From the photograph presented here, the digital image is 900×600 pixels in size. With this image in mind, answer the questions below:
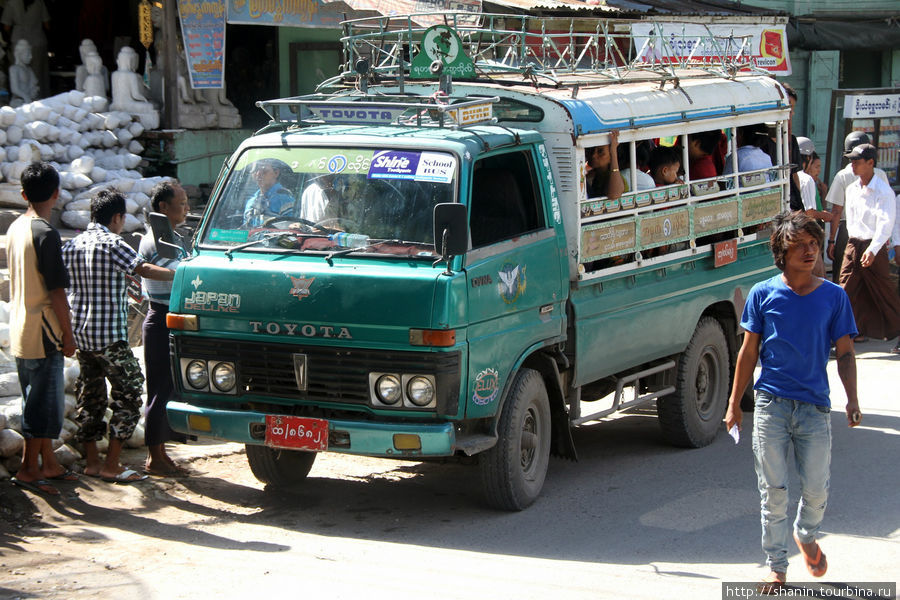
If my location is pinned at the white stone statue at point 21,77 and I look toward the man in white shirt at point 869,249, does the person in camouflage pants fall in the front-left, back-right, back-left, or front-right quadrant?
front-right

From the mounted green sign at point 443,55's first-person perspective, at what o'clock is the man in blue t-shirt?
The man in blue t-shirt is roughly at 11 o'clock from the mounted green sign.

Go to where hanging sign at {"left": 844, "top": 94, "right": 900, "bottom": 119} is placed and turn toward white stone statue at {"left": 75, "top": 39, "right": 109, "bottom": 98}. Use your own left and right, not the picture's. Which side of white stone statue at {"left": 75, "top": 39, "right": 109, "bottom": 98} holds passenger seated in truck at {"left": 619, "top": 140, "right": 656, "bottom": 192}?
left

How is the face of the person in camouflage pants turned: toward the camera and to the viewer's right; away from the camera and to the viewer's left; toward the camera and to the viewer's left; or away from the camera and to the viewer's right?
away from the camera and to the viewer's right

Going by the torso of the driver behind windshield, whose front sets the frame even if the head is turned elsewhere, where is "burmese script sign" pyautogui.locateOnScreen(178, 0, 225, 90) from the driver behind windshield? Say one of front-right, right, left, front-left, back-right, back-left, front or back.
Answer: back-right

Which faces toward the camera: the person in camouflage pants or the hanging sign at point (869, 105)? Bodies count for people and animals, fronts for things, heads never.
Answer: the hanging sign

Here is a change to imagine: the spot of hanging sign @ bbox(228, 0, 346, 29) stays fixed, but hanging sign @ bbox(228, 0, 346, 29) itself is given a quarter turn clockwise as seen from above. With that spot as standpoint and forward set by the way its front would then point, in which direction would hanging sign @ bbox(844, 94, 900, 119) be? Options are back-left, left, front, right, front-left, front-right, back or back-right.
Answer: back

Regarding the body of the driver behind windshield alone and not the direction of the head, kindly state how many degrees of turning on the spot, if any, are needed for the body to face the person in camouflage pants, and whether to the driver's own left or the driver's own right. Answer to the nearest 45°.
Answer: approximately 90° to the driver's own right

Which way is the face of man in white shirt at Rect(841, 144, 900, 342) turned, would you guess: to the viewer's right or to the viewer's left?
to the viewer's left

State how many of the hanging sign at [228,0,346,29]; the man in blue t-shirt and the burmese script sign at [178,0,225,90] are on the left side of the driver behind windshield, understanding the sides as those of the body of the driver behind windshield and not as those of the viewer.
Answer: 1

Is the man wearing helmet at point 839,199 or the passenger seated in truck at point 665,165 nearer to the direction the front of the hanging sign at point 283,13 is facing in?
the passenger seated in truck

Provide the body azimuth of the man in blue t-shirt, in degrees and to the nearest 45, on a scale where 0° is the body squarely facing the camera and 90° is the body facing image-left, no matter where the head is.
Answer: approximately 0°

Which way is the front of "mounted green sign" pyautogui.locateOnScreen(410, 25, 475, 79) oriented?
toward the camera

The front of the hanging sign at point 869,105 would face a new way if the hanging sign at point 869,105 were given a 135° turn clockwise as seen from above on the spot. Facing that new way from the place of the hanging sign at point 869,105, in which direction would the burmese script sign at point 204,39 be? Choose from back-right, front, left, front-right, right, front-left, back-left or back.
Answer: left

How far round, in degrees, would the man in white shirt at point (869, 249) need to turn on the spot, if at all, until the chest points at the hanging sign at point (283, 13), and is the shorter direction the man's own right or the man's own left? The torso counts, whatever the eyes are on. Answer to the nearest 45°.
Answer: approximately 45° to the man's own right
